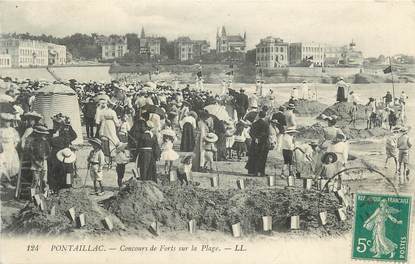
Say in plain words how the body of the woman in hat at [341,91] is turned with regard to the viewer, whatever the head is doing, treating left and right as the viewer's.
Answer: facing away from the viewer

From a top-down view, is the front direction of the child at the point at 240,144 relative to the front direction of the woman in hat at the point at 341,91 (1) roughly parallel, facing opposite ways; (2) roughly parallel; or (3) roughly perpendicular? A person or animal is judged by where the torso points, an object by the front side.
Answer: roughly parallel

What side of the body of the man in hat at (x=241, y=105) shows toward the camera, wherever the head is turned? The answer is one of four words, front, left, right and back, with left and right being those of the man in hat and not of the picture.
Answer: back

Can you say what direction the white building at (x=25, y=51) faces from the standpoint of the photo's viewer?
facing the viewer and to the right of the viewer
